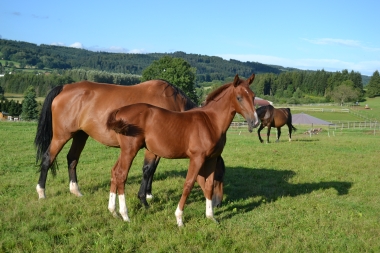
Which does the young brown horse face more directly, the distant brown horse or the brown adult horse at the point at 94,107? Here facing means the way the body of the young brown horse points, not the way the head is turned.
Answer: the distant brown horse

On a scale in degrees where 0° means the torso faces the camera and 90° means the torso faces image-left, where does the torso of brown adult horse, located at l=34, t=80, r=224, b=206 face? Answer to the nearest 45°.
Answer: approximately 270°

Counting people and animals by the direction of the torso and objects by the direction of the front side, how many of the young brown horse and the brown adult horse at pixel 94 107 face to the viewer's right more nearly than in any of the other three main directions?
2

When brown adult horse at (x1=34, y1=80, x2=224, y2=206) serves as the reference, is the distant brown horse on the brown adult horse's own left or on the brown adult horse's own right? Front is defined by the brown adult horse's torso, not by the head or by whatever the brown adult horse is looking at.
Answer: on the brown adult horse's own left

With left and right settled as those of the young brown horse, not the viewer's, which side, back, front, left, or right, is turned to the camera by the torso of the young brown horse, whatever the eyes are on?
right

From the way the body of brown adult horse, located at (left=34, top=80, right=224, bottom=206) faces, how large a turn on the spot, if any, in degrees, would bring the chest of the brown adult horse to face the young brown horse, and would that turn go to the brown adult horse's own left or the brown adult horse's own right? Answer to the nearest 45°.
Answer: approximately 45° to the brown adult horse's own right

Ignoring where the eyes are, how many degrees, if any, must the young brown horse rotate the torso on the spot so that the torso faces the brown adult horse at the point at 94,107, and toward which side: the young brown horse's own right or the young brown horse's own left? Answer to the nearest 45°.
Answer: approximately 135° to the young brown horse's own left

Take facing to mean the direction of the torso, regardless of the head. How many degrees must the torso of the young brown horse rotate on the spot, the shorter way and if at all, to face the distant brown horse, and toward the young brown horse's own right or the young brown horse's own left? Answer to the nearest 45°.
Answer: approximately 90° to the young brown horse's own left
